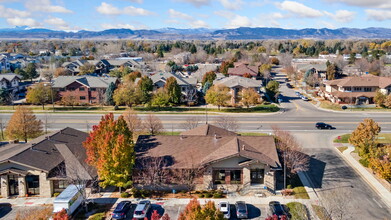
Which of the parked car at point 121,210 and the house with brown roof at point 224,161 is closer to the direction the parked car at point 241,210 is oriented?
the house with brown roof

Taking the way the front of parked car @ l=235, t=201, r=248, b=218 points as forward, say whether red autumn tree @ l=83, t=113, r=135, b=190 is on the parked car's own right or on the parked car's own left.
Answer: on the parked car's own left

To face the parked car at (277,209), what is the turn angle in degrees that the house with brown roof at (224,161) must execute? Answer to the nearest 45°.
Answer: approximately 45° to its left

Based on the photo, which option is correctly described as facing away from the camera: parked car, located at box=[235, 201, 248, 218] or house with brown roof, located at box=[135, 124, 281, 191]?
the parked car

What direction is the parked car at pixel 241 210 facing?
away from the camera

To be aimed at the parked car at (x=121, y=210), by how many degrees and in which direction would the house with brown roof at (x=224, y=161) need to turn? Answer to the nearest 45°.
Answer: approximately 45° to its right

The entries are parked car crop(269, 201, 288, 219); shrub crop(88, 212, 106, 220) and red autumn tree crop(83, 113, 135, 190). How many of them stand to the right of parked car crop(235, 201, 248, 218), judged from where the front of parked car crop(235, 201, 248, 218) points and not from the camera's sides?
1

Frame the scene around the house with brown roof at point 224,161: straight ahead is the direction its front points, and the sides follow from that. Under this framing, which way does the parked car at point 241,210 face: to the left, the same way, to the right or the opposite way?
the opposite way

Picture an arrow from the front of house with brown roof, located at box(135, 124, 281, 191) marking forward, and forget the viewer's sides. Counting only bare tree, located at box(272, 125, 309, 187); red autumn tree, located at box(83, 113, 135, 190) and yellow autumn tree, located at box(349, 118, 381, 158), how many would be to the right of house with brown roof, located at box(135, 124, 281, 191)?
1

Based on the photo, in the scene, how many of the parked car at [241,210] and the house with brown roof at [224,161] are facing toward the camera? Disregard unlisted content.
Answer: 1

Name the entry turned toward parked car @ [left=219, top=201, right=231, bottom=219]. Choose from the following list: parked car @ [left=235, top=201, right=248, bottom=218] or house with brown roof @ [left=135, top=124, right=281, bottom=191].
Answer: the house with brown roof

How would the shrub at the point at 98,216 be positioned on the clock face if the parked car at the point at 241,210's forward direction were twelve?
The shrub is roughly at 9 o'clock from the parked car.
